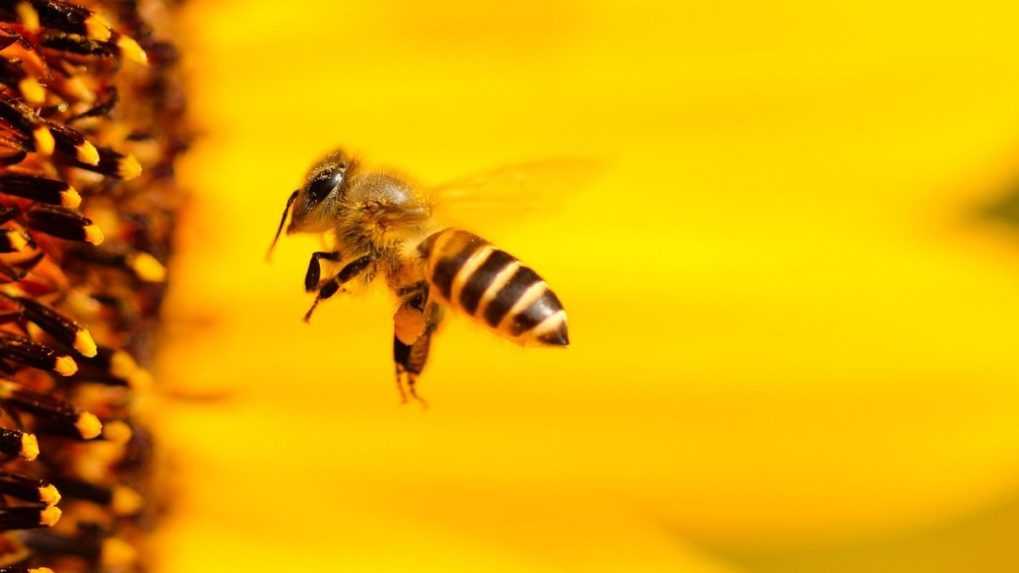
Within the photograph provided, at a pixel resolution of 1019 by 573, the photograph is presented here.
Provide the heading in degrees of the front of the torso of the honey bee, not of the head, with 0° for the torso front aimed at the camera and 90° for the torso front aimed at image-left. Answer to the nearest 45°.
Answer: approximately 90°
